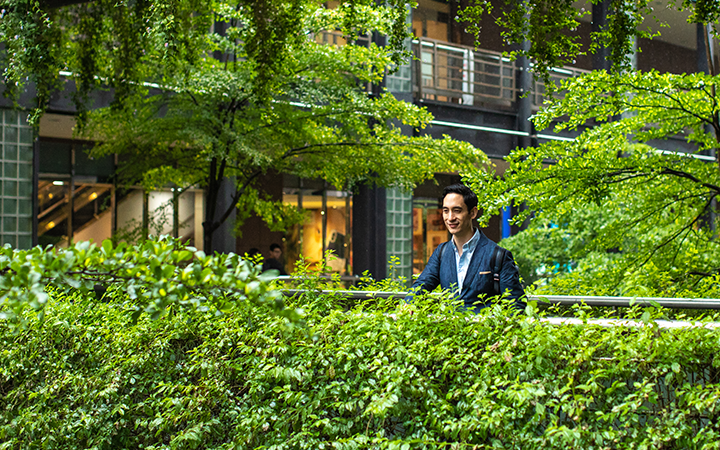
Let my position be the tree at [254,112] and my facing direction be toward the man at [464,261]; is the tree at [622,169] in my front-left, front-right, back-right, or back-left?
front-left

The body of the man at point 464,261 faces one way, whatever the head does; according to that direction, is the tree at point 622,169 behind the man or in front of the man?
behind

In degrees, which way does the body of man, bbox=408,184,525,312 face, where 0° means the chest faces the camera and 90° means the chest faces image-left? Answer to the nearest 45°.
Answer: approximately 45°

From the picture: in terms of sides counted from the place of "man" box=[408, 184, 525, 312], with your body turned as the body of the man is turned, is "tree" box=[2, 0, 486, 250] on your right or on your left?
on your right
